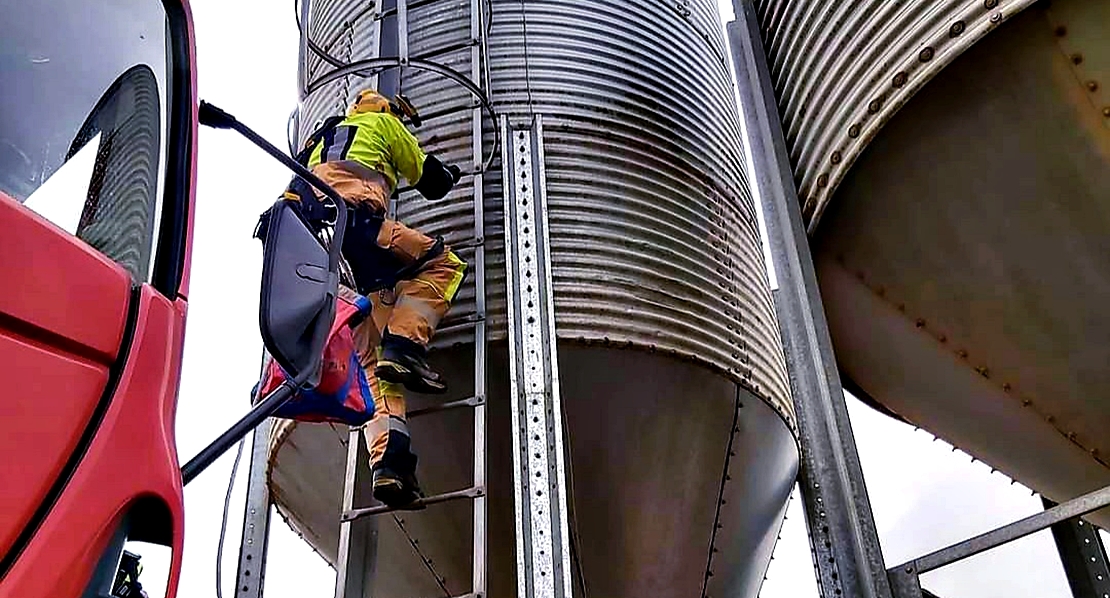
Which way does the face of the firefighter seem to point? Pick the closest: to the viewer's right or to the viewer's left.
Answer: to the viewer's right

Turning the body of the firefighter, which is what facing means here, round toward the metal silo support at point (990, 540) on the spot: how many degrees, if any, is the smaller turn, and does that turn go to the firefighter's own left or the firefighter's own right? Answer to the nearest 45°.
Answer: approximately 45° to the firefighter's own right

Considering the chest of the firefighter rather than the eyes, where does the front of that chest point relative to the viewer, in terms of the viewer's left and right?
facing away from the viewer and to the right of the viewer

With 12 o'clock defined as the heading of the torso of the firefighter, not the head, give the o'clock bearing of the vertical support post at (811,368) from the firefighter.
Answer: The vertical support post is roughly at 2 o'clock from the firefighter.

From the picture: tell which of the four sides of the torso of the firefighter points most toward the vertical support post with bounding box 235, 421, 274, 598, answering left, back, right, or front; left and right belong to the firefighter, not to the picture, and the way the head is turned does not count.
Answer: left

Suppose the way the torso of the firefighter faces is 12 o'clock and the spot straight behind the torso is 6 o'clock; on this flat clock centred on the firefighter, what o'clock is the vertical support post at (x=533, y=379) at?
The vertical support post is roughly at 2 o'clock from the firefighter.
